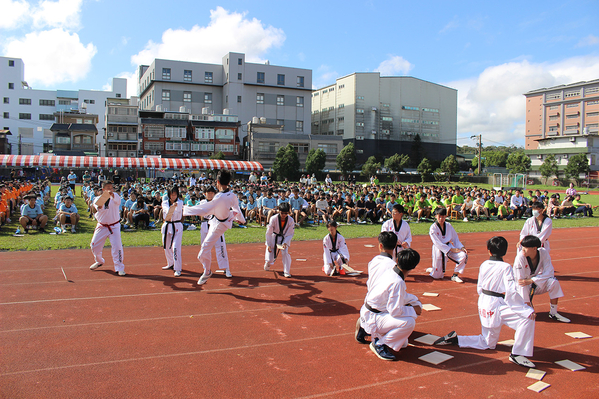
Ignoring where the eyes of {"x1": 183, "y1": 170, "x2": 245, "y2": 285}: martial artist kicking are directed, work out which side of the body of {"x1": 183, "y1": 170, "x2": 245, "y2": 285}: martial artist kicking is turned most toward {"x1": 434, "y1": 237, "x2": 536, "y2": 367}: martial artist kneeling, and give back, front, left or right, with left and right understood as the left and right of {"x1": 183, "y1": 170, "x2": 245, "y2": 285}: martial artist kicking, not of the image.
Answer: back

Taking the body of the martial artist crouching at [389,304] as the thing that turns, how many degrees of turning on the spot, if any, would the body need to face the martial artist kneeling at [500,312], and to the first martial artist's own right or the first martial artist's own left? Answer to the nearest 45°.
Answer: approximately 45° to the first martial artist's own right

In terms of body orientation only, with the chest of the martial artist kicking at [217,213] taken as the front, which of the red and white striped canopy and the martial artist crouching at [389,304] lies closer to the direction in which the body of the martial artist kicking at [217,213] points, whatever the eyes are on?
the red and white striped canopy

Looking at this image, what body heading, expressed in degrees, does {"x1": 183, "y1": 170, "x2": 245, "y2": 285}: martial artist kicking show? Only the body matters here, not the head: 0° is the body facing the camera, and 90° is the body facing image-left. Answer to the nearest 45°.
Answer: approximately 135°

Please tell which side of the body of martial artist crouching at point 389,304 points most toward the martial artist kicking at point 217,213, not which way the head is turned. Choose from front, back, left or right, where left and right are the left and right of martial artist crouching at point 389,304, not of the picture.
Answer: left

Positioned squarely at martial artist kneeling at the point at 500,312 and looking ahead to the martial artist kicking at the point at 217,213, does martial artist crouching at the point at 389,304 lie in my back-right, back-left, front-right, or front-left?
front-left

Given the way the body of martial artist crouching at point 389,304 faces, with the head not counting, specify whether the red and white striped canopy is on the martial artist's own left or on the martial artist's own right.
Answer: on the martial artist's own left
